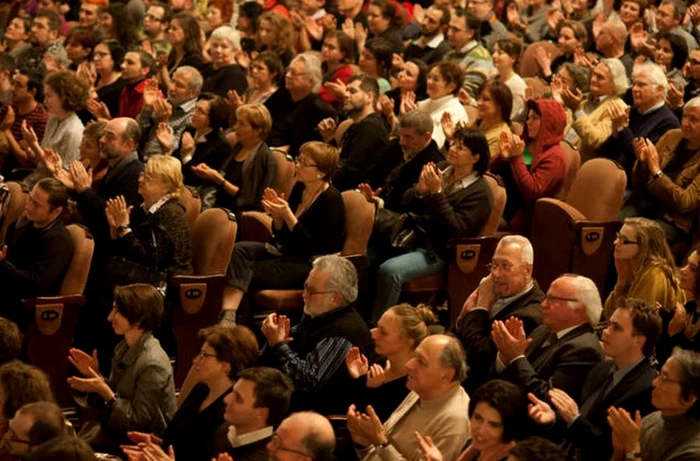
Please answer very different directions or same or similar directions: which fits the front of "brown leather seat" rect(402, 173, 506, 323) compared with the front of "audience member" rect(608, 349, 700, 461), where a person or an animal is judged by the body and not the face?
same or similar directions

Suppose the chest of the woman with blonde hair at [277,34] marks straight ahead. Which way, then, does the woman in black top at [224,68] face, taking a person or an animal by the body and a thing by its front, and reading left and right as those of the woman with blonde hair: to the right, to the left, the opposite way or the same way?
the same way

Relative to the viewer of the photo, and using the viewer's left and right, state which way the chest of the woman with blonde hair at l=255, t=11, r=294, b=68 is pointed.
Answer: facing the viewer and to the left of the viewer

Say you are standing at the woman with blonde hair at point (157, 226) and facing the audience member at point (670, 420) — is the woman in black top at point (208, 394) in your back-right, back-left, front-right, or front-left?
front-right

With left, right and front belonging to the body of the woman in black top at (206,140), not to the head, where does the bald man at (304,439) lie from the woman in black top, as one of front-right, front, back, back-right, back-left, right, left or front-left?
front-left

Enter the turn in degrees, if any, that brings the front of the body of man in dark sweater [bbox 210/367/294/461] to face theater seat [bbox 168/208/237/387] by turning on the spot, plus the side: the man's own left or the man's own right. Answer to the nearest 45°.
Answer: approximately 135° to the man's own right

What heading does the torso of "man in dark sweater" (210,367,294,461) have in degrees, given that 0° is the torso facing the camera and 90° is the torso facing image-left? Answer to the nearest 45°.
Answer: approximately 45°

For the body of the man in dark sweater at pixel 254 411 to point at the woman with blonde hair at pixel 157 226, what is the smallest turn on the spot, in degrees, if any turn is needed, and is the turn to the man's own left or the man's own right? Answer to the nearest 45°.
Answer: approximately 135° to the man's own right

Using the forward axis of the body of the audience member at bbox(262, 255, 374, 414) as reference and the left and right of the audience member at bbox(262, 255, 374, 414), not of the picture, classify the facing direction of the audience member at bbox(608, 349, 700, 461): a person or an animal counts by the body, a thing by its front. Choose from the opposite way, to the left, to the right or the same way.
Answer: the same way
